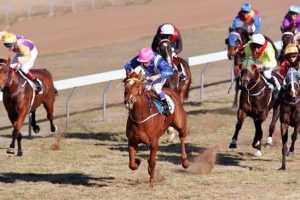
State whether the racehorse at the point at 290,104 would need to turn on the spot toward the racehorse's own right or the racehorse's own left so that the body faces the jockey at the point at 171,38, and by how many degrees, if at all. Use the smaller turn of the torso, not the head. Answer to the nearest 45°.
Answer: approximately 135° to the racehorse's own right

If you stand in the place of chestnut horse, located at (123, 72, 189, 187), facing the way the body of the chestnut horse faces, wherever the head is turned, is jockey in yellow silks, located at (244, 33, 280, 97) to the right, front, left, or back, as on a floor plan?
back

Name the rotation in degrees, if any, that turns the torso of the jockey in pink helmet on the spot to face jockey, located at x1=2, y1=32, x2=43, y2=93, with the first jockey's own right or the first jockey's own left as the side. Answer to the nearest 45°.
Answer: approximately 90° to the first jockey's own right

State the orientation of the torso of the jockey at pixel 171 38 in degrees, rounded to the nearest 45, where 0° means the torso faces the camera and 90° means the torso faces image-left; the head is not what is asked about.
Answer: approximately 45°

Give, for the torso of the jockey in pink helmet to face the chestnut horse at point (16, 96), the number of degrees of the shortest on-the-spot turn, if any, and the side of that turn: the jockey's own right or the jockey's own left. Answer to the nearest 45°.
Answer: approximately 90° to the jockey's own right

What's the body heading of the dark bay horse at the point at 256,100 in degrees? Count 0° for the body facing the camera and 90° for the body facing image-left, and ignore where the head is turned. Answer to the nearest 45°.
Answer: approximately 45°

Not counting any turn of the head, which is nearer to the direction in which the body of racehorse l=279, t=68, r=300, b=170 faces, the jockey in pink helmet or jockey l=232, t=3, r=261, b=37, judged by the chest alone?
the jockey in pink helmet

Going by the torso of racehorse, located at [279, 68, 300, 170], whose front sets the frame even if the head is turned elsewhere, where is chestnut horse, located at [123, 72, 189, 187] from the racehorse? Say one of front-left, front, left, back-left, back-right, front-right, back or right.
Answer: front-right

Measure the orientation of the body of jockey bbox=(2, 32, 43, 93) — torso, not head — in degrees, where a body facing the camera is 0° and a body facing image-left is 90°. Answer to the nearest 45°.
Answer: approximately 45°
